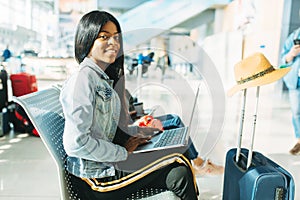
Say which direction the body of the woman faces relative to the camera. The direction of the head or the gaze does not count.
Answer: to the viewer's right

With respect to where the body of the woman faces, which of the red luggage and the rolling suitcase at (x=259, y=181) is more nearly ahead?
the rolling suitcase

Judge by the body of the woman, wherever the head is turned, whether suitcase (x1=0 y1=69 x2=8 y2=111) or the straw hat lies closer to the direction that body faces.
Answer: the straw hat

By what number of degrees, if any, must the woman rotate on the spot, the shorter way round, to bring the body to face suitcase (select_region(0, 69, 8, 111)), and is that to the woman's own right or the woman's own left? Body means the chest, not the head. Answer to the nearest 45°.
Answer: approximately 135° to the woman's own left

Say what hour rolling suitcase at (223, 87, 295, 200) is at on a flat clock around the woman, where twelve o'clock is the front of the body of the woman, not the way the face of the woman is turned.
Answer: The rolling suitcase is roughly at 12 o'clock from the woman.

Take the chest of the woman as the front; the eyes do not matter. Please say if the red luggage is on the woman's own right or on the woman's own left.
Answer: on the woman's own left

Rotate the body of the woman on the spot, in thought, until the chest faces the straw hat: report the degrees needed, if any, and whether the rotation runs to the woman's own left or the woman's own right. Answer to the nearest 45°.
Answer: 0° — they already face it

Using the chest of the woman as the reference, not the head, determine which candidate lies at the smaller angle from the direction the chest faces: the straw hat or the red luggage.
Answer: the straw hat

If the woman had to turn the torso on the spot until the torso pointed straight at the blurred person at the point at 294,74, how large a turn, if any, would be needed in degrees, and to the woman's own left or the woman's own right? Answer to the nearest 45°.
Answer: approximately 45° to the woman's own left

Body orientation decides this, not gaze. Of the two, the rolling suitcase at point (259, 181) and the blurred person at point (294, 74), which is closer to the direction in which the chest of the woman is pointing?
the rolling suitcase
